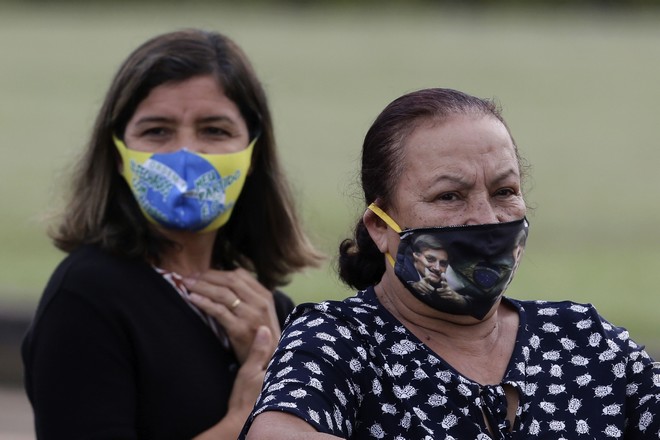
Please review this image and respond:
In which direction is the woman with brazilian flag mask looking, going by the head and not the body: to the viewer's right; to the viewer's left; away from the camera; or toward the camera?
toward the camera

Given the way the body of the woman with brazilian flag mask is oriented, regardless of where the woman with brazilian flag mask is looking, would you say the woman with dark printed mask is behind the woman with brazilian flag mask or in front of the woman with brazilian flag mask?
in front

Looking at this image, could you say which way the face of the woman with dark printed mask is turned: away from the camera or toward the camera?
toward the camera

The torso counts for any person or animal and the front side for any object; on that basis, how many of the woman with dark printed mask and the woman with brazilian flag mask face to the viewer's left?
0

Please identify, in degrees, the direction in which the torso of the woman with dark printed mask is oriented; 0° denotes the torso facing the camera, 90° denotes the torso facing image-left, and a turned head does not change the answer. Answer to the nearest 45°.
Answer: approximately 315°

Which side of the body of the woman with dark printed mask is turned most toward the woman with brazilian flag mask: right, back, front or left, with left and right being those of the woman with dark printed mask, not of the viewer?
back

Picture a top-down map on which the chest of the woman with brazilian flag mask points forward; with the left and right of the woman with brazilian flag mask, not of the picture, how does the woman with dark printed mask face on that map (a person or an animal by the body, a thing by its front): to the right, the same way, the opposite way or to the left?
the same way
